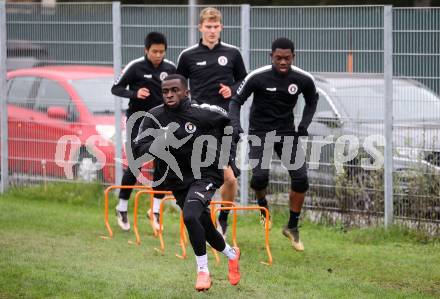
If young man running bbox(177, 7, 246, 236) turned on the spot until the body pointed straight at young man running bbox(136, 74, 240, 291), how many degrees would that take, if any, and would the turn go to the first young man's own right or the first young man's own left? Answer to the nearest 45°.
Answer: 0° — they already face them

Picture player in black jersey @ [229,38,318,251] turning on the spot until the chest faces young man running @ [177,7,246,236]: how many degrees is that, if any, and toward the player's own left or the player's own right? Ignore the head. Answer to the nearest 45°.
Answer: approximately 135° to the player's own right

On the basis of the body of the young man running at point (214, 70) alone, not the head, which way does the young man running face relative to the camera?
toward the camera

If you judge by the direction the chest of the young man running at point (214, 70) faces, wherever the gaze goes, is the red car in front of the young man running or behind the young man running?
behind

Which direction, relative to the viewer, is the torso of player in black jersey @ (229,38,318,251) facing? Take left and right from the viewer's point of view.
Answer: facing the viewer

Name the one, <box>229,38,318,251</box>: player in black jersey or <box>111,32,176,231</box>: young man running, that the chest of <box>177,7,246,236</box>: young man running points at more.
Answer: the player in black jersey

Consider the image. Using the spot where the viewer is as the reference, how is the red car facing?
facing the viewer and to the right of the viewer

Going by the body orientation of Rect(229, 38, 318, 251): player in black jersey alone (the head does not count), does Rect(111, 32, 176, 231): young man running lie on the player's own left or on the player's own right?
on the player's own right

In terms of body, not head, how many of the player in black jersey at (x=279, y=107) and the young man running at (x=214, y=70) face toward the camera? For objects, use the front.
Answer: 2
